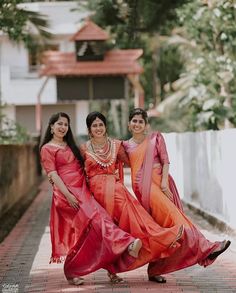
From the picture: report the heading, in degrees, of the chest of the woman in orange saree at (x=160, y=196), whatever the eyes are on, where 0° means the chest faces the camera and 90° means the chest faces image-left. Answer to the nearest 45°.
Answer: approximately 0°

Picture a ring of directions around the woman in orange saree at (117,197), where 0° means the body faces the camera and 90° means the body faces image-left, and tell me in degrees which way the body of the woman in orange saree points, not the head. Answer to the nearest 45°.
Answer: approximately 0°

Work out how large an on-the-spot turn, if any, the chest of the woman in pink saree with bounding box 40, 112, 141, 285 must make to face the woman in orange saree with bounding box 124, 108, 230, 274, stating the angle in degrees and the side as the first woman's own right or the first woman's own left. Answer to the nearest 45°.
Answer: approximately 45° to the first woman's own left

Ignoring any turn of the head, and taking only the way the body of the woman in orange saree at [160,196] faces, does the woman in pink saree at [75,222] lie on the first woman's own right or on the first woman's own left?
on the first woman's own right

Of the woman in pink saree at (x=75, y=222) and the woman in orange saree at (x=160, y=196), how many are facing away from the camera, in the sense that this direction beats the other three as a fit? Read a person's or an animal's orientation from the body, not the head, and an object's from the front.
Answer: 0

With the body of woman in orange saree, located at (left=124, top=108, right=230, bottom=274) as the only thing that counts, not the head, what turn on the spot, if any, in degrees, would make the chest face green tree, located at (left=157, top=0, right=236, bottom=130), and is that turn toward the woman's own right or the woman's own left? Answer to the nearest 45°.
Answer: approximately 180°

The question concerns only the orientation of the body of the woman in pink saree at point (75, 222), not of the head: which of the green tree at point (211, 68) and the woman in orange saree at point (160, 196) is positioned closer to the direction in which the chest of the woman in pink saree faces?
the woman in orange saree

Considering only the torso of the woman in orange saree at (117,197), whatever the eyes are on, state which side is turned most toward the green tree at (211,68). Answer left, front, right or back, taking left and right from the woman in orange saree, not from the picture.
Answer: back
